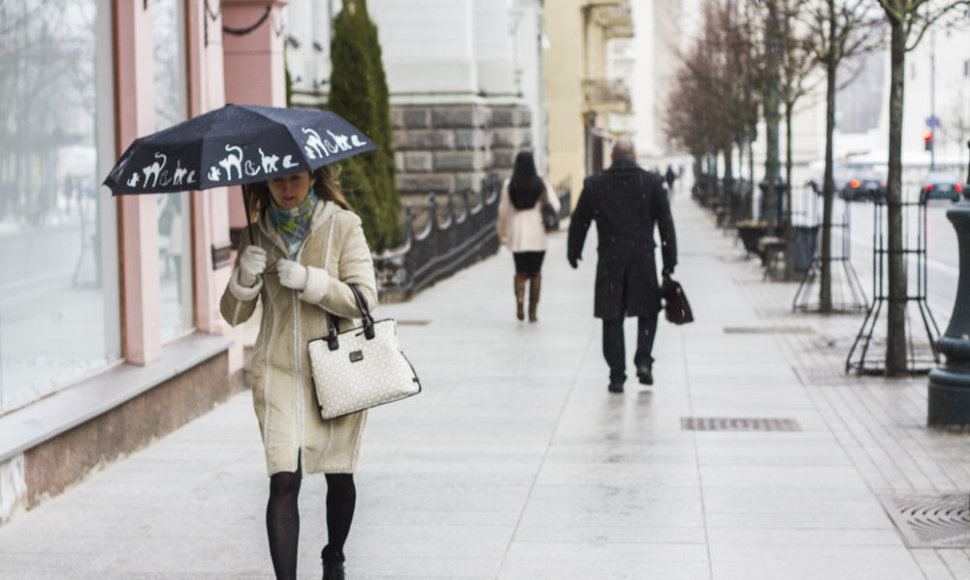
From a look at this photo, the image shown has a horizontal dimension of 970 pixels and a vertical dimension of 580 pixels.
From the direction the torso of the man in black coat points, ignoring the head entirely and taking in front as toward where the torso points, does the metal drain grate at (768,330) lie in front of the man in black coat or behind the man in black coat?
in front

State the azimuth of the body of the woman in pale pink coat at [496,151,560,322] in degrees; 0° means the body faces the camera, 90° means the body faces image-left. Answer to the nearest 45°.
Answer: approximately 180°

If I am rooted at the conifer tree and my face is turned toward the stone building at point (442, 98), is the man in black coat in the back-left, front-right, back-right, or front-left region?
back-right

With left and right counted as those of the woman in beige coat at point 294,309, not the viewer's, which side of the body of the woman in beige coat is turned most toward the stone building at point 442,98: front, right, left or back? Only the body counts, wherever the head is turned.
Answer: back

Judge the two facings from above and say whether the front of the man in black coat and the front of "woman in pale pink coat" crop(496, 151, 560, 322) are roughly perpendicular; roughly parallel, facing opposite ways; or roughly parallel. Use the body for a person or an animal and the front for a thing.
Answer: roughly parallel

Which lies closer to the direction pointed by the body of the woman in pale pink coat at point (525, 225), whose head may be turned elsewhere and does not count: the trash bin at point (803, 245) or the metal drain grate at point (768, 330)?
the trash bin

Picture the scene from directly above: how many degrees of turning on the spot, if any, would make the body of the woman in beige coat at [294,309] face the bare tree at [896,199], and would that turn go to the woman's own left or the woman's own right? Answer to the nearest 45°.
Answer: approximately 135° to the woman's own left

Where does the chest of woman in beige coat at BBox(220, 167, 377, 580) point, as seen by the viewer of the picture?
toward the camera

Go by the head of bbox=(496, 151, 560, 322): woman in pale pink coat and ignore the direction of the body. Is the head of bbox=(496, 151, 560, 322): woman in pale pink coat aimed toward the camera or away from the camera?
away from the camera

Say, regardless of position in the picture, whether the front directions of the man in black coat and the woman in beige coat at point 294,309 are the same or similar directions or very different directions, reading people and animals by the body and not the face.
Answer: very different directions

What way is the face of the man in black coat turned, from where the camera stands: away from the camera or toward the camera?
away from the camera

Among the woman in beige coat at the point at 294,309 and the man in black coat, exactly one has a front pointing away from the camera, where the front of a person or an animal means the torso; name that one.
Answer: the man in black coat

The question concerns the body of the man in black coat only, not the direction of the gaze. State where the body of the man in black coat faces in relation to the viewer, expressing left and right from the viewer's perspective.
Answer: facing away from the viewer

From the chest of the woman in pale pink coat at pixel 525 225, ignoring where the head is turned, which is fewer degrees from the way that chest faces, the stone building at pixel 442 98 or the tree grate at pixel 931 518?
the stone building
